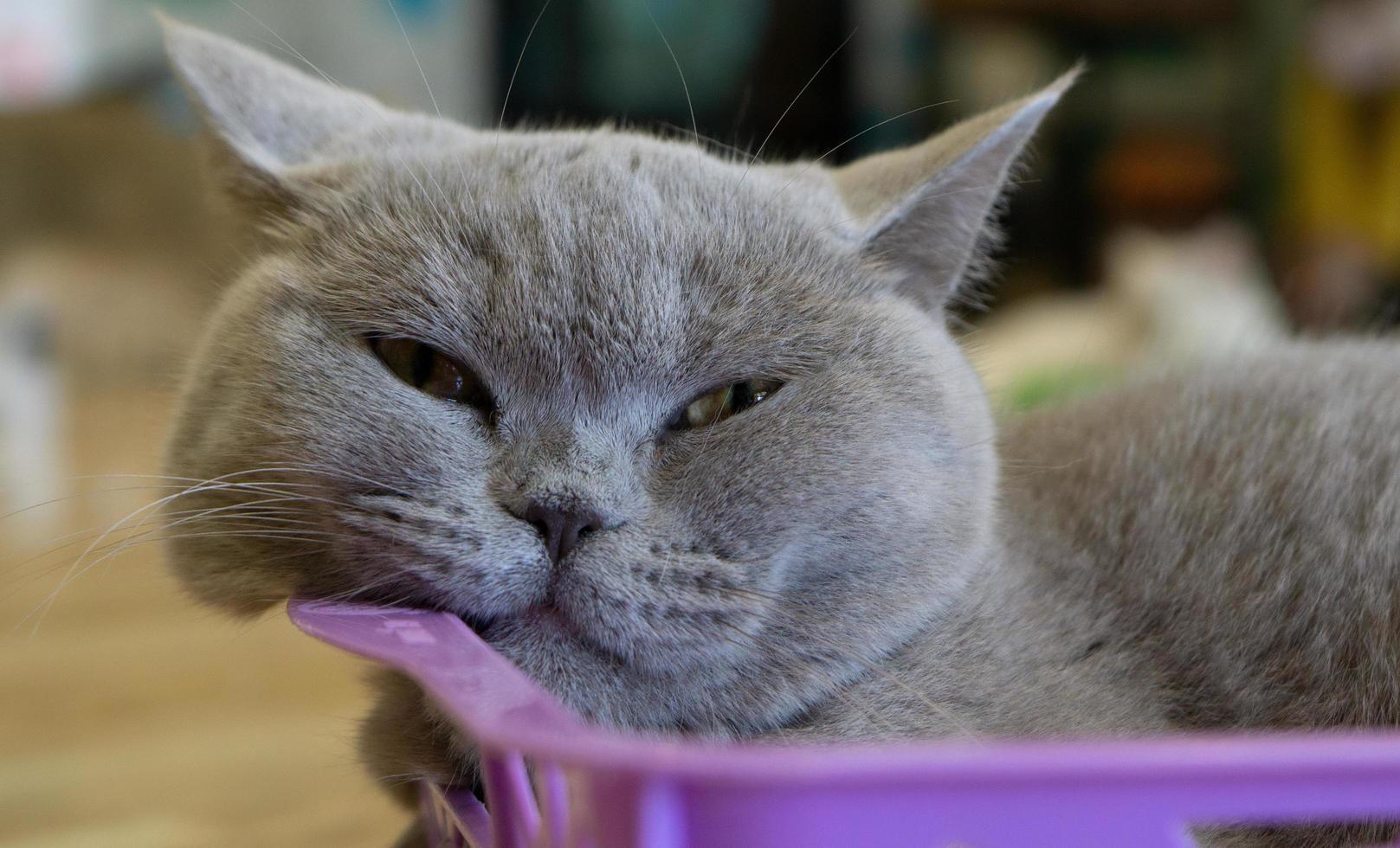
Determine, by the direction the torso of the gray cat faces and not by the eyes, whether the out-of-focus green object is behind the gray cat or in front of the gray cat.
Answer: behind

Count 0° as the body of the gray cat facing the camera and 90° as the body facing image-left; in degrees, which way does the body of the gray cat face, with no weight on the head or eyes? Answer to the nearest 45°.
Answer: approximately 45°
